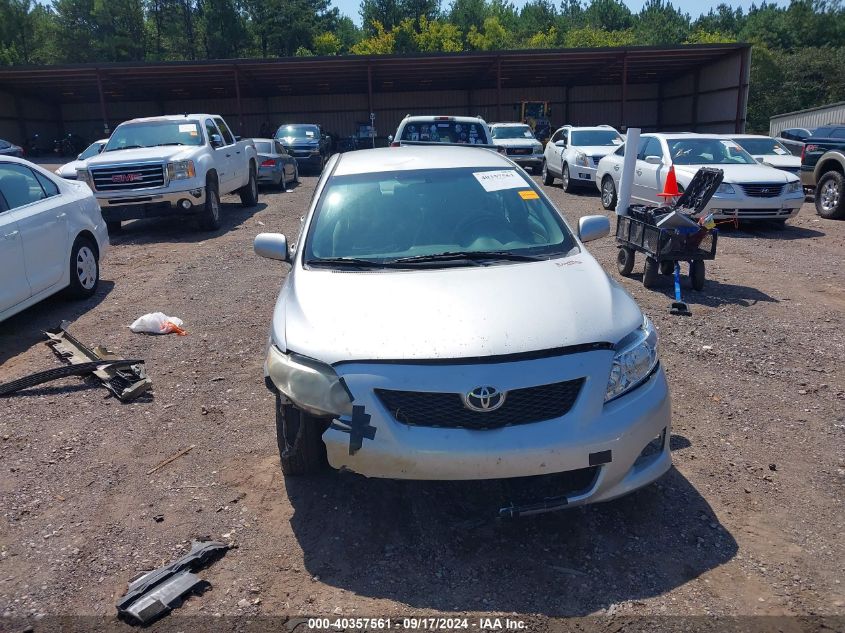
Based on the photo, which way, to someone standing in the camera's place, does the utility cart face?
facing the viewer and to the right of the viewer

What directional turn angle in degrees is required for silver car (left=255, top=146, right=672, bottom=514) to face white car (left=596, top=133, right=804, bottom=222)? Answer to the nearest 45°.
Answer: approximately 135° to its left

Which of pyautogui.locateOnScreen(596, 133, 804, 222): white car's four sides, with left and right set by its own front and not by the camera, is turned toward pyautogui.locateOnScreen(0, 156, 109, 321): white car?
right

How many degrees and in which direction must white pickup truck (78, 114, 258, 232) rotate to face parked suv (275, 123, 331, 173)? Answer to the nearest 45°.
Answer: approximately 135° to its right

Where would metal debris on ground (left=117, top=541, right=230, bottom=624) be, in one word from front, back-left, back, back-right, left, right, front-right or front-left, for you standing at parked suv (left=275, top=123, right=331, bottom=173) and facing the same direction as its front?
front-left

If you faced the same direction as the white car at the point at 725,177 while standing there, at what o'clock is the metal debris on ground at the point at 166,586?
The metal debris on ground is roughly at 2 o'clock from the white car.

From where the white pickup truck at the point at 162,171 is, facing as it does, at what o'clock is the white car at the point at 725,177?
The white car is roughly at 8 o'clock from the white pickup truck.

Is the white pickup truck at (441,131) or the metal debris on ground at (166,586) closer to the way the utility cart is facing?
the metal debris on ground

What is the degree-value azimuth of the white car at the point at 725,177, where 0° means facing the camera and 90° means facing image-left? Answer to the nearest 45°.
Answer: approximately 315°
